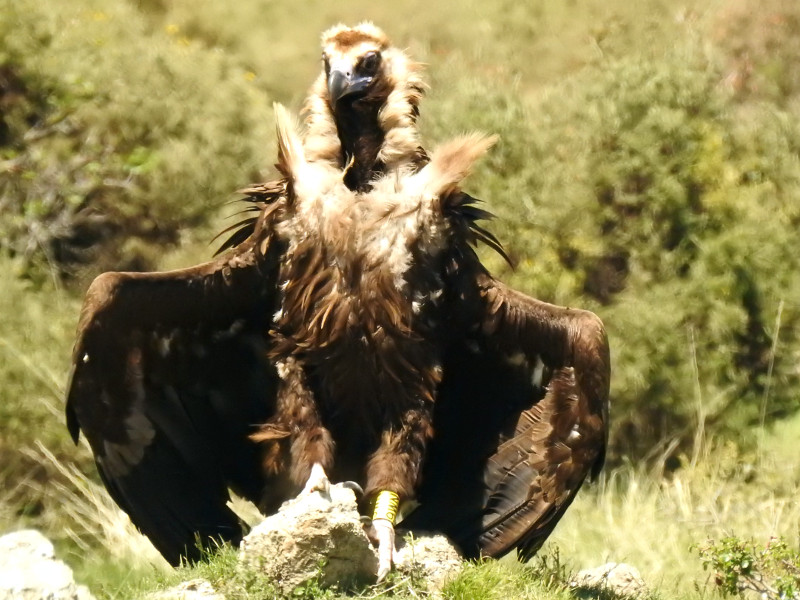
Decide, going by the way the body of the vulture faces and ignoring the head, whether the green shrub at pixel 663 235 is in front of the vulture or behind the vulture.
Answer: behind

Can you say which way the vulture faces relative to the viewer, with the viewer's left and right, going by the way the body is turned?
facing the viewer

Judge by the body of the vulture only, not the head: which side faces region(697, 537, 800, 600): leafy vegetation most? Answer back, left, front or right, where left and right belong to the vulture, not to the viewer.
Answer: left

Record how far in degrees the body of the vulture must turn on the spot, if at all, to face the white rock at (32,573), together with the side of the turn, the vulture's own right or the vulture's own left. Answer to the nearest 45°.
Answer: approximately 45° to the vulture's own right

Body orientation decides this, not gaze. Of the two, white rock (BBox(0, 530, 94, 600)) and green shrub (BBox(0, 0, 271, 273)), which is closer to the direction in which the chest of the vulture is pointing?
the white rock

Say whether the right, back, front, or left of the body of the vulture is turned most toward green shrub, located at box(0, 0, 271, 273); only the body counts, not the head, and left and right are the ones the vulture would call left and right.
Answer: back
